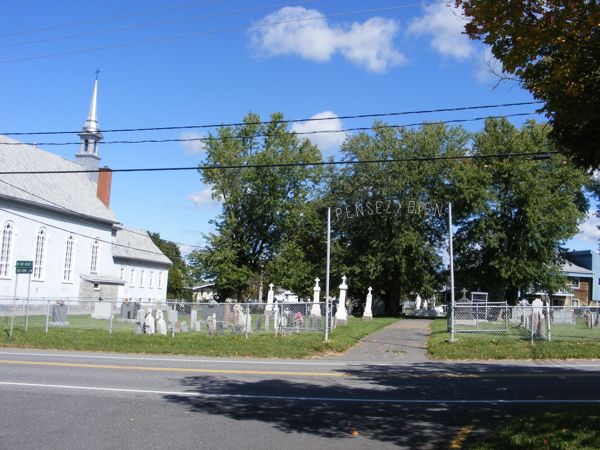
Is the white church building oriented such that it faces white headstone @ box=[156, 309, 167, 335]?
no

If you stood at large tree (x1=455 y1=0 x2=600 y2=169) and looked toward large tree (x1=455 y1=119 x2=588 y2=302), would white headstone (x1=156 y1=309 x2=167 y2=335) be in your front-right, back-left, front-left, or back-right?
front-left

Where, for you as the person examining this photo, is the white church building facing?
facing the viewer and to the left of the viewer

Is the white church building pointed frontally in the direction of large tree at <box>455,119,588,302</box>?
no

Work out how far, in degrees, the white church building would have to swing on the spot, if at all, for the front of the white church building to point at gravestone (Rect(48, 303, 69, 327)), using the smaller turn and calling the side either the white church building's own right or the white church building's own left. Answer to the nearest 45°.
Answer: approximately 45° to the white church building's own left
